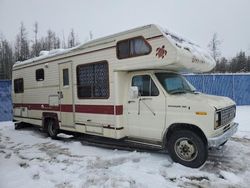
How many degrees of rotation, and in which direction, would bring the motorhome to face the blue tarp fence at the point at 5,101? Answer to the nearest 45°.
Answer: approximately 180°

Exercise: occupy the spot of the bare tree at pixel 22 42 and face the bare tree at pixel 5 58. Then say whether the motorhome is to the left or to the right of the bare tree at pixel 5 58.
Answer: left

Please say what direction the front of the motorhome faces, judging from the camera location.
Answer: facing the viewer and to the right of the viewer

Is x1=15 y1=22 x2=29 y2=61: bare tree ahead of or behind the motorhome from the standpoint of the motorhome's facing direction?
behind

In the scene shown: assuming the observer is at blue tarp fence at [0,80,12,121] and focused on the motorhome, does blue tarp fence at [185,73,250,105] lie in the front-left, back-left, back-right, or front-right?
front-left

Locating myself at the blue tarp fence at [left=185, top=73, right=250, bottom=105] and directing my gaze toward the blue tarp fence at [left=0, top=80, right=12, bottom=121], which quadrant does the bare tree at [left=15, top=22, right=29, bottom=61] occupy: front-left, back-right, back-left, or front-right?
front-right

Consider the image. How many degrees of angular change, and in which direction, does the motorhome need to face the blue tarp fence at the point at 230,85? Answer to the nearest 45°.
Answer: approximately 90° to its left

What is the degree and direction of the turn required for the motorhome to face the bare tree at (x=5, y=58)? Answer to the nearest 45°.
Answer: approximately 180°

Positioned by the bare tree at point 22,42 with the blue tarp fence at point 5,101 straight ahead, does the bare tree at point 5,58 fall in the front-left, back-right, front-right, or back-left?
front-right
